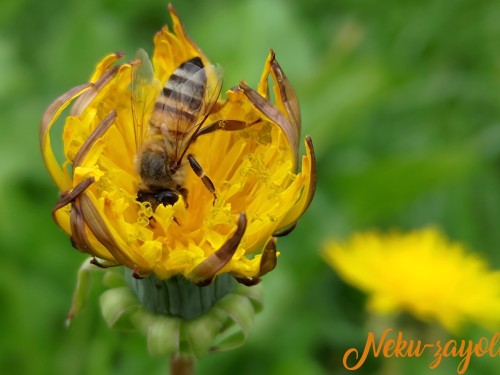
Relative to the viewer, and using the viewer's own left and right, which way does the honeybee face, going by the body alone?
facing the viewer

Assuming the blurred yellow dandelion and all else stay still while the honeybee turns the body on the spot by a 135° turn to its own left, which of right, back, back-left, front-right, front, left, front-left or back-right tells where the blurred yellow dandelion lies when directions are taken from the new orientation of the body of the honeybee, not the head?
front
